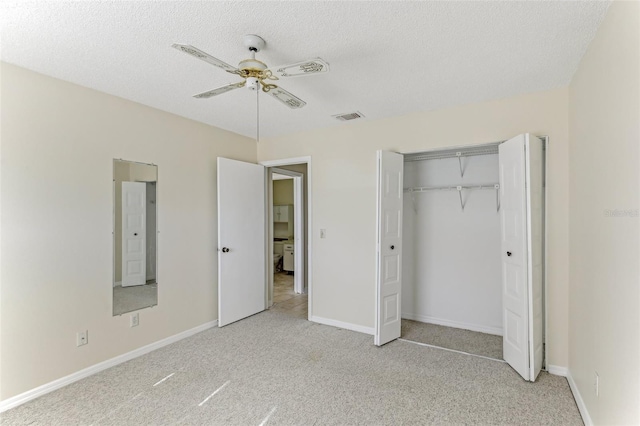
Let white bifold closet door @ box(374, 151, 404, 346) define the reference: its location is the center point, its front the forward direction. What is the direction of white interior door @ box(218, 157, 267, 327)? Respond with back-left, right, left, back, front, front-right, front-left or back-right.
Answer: back-right

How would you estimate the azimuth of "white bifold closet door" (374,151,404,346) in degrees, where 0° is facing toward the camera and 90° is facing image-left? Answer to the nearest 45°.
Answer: approximately 315°

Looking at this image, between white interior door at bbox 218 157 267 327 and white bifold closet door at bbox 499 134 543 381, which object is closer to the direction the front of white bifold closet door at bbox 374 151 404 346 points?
the white bifold closet door

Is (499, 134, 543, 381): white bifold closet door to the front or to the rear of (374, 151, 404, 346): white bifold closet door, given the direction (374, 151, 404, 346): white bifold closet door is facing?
to the front
